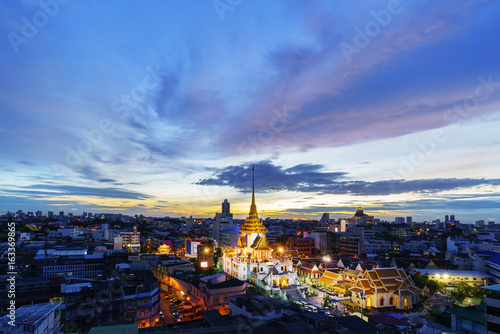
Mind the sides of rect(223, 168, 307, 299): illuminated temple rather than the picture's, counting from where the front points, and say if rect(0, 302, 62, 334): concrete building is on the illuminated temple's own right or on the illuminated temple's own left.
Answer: on the illuminated temple's own right

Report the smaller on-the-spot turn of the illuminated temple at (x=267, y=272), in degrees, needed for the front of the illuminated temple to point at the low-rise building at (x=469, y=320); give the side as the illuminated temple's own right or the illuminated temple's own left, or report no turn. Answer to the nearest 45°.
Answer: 0° — it already faces it

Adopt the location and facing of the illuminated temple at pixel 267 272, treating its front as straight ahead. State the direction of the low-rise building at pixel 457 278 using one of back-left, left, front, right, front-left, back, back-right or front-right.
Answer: front-left

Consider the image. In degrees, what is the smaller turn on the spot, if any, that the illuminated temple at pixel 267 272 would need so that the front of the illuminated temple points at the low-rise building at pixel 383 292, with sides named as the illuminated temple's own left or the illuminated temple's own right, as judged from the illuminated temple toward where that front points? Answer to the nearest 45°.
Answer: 0° — it already faces it

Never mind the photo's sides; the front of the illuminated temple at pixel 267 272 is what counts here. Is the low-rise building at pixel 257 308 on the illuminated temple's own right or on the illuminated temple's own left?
on the illuminated temple's own right
